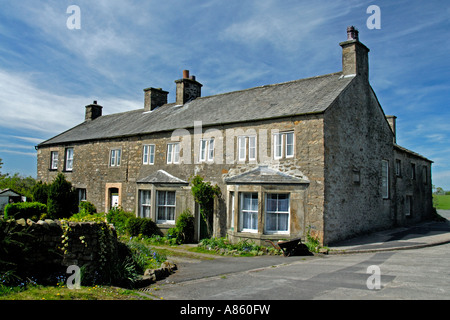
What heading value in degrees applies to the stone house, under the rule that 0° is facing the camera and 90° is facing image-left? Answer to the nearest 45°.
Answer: approximately 45°

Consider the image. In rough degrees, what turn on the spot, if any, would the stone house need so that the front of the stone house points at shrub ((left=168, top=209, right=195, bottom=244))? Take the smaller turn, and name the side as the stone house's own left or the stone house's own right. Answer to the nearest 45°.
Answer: approximately 45° to the stone house's own right

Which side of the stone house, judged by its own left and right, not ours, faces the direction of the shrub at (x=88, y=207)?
right

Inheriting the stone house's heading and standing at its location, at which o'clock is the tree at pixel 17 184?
The tree is roughly at 3 o'clock from the stone house.

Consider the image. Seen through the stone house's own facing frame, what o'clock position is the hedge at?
The hedge is roughly at 2 o'clock from the stone house.

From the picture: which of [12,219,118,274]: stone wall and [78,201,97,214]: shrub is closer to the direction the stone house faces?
the stone wall
